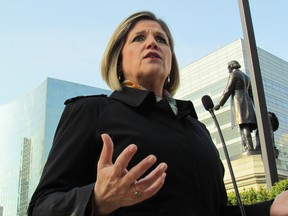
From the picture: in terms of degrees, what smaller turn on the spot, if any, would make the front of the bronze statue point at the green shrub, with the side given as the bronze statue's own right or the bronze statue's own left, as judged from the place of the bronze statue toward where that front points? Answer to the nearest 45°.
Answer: approximately 135° to the bronze statue's own left

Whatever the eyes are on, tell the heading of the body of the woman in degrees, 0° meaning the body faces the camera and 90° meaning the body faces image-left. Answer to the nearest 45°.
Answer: approximately 315°

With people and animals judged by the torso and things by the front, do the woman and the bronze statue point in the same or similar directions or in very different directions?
very different directions

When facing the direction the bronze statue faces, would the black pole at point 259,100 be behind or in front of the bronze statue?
behind

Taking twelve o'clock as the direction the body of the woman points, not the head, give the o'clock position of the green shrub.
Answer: The green shrub is roughly at 8 o'clock from the woman.

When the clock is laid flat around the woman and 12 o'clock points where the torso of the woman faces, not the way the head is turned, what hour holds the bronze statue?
The bronze statue is roughly at 8 o'clock from the woman.

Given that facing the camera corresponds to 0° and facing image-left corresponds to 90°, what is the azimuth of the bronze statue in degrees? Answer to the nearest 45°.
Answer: approximately 135°
